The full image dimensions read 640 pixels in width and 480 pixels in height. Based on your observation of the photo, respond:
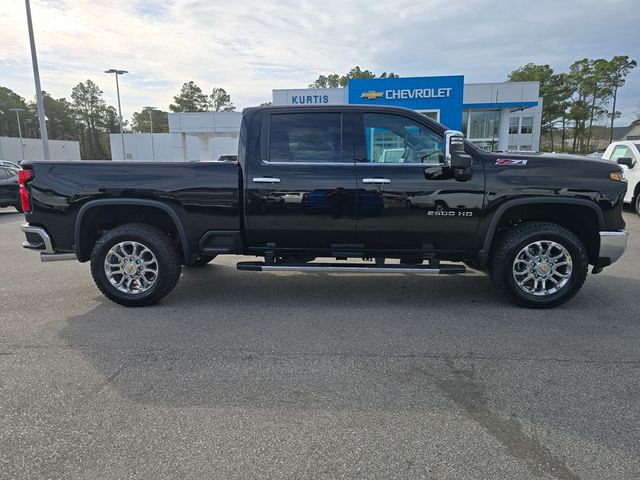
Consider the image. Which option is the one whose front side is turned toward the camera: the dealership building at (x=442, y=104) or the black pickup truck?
the dealership building

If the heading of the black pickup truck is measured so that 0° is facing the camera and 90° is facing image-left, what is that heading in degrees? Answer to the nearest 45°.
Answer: approximately 270°

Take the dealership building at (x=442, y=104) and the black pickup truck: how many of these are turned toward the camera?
1

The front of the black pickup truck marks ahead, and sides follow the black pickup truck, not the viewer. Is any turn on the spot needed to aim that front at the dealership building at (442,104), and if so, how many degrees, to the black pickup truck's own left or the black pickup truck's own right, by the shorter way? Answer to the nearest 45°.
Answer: approximately 90° to the black pickup truck's own left

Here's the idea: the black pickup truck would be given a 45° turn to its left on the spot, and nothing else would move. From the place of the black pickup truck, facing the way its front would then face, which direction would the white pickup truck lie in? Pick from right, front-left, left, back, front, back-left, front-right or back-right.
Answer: front

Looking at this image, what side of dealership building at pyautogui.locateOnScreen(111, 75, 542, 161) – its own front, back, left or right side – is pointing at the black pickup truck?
front

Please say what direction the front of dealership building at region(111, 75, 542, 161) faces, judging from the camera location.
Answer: facing the viewer

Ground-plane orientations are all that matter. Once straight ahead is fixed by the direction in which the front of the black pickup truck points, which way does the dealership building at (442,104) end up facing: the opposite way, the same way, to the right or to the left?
to the right

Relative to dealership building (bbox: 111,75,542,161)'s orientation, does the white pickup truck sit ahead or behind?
ahead
